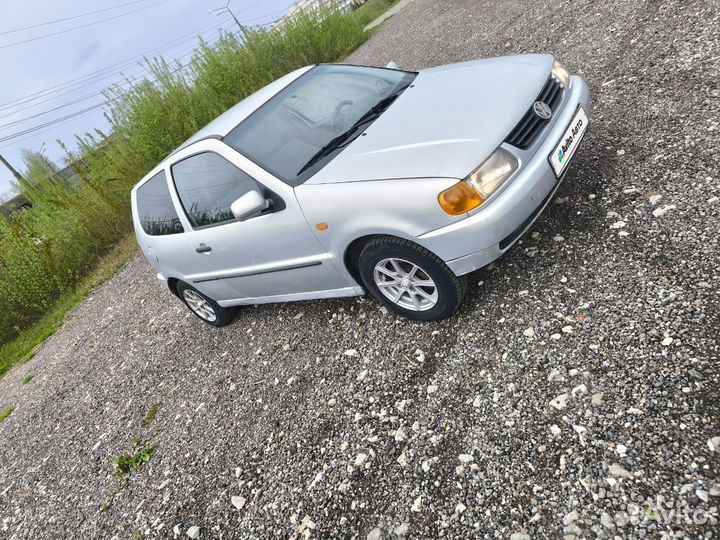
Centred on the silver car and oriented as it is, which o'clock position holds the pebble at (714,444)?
The pebble is roughly at 1 o'clock from the silver car.

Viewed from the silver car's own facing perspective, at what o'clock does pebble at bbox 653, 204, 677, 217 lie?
The pebble is roughly at 11 o'clock from the silver car.

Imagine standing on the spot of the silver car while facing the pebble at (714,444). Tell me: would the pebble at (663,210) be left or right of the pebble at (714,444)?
left

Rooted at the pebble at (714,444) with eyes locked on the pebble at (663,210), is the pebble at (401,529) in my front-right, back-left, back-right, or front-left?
back-left

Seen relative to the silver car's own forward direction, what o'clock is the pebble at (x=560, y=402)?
The pebble is roughly at 1 o'clock from the silver car.

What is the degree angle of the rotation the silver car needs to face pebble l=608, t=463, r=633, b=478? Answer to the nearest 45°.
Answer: approximately 45° to its right

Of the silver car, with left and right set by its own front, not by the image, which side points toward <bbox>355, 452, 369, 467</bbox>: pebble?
right

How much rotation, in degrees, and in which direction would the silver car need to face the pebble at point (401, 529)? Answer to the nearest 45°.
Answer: approximately 90° to its right

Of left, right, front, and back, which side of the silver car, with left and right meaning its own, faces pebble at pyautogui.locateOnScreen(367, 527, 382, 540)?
right

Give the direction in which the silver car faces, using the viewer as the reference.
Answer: facing the viewer and to the right of the viewer
